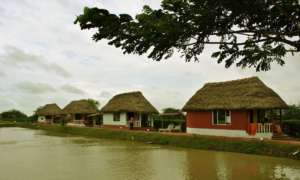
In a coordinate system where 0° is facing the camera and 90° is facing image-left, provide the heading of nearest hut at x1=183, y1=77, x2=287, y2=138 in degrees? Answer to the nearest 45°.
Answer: approximately 315°

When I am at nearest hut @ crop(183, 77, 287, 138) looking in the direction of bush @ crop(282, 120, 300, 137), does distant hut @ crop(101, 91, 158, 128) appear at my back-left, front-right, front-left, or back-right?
back-left

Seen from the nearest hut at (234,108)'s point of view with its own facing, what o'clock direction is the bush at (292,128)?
The bush is roughly at 10 o'clock from the nearest hut.

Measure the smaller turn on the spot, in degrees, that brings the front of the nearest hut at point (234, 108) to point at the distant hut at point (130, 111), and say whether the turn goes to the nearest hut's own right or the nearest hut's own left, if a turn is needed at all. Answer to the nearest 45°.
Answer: approximately 180°

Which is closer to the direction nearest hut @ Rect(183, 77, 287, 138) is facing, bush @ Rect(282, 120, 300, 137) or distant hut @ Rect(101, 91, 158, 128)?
the bush
